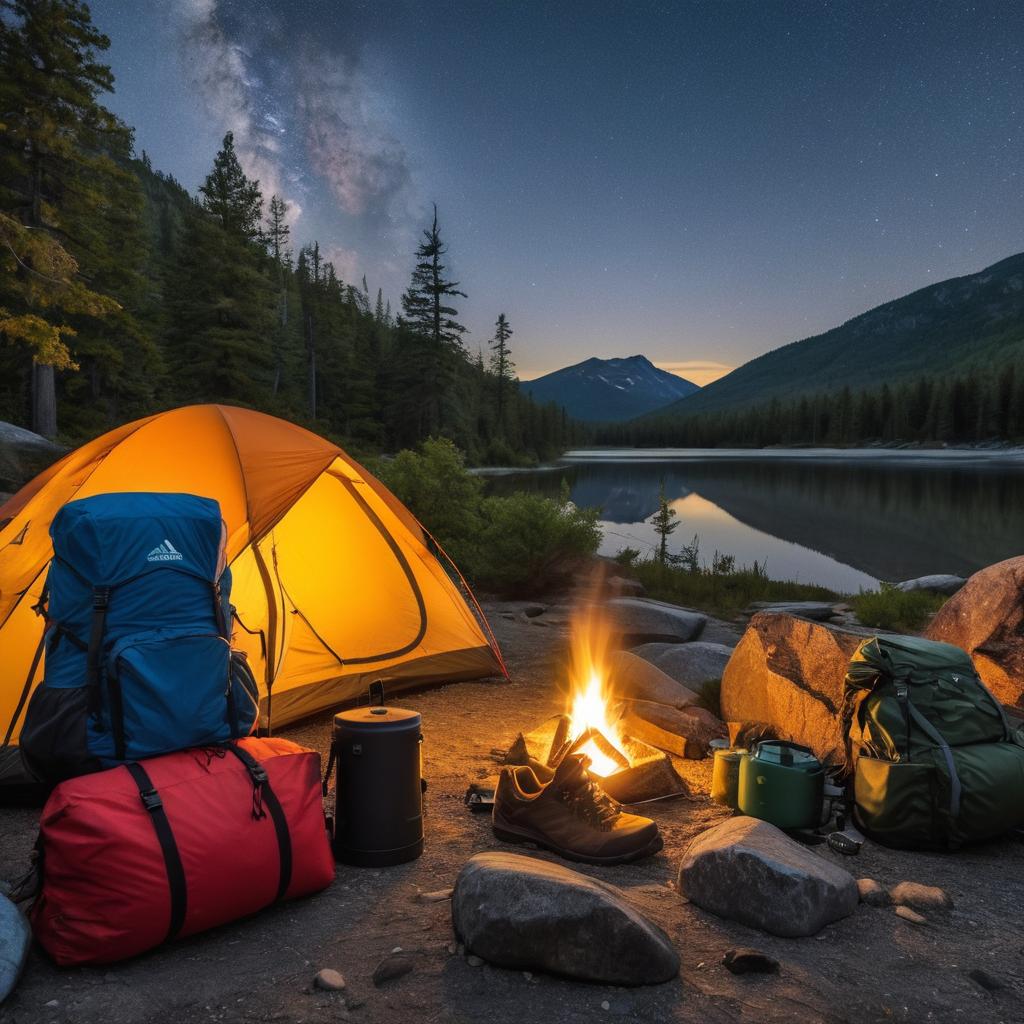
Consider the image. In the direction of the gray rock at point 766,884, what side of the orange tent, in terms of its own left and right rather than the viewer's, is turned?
front

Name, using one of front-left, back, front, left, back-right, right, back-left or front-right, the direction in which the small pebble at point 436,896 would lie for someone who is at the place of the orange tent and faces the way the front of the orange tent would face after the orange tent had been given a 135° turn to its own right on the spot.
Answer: left

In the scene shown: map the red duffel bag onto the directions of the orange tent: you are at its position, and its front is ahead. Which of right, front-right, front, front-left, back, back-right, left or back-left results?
front-right

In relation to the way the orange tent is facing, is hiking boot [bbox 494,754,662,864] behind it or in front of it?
in front

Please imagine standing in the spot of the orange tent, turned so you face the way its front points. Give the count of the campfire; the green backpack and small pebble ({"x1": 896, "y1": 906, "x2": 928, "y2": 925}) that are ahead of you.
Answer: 3

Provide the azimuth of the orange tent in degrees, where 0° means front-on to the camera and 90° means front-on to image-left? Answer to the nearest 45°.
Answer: approximately 315°

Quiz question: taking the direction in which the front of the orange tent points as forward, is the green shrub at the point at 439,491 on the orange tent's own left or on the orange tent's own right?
on the orange tent's own left

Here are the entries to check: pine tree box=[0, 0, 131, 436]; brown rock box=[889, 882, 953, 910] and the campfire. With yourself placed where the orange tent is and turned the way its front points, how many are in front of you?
2

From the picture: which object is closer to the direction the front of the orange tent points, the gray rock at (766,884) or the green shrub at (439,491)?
the gray rock

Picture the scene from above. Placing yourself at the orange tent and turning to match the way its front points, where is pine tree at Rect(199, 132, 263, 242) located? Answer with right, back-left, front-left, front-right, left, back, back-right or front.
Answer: back-left

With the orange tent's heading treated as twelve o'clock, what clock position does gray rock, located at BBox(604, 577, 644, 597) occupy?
The gray rock is roughly at 9 o'clock from the orange tent.

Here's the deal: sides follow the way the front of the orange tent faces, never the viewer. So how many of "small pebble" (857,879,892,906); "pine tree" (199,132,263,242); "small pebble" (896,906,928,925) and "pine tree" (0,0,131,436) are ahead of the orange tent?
2

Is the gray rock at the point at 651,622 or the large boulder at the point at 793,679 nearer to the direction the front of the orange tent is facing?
the large boulder

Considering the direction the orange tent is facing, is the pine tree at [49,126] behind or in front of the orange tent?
behind

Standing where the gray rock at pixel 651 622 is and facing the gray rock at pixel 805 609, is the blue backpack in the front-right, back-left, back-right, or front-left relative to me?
back-right

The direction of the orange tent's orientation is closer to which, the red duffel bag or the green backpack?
the green backpack

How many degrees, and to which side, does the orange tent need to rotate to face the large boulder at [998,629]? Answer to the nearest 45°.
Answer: approximately 45° to its left
